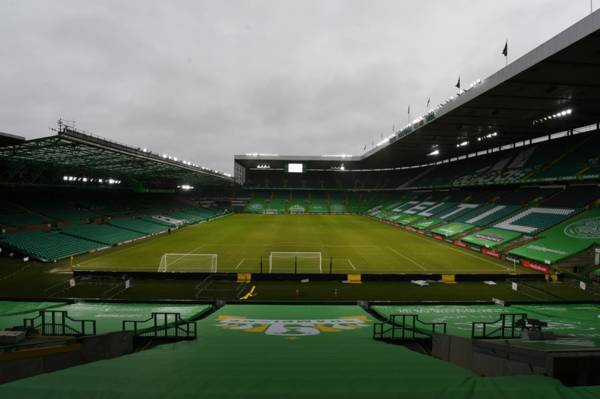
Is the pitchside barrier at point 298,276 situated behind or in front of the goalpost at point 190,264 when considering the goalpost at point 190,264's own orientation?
behind

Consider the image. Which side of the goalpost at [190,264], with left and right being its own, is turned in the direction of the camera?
back

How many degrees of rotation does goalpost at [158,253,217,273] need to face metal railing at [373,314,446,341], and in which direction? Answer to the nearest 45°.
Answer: approximately 180°

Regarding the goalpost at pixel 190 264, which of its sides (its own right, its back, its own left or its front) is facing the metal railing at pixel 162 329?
back
